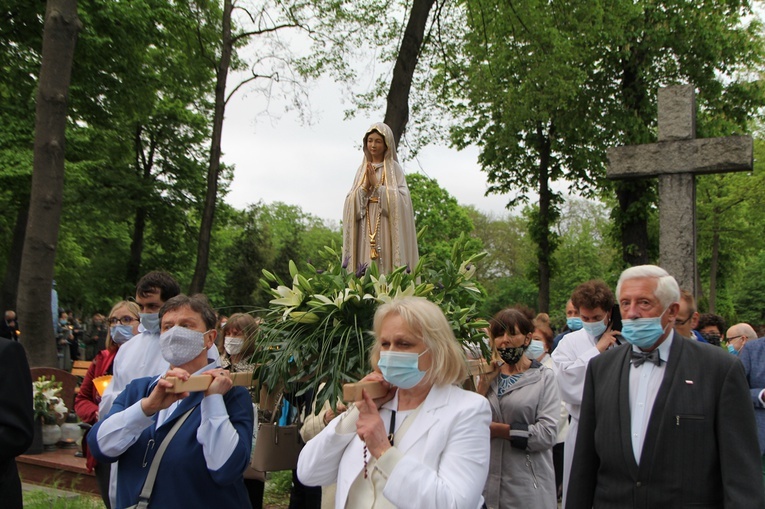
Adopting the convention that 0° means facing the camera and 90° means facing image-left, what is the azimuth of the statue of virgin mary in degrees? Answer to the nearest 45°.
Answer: approximately 45°

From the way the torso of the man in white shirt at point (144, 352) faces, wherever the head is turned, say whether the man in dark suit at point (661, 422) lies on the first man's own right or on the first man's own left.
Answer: on the first man's own left

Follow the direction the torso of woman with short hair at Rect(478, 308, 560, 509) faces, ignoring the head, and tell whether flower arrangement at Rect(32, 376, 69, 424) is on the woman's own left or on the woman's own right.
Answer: on the woman's own right

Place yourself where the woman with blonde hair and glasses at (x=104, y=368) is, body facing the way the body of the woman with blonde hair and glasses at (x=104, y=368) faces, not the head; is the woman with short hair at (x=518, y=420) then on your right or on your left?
on your left

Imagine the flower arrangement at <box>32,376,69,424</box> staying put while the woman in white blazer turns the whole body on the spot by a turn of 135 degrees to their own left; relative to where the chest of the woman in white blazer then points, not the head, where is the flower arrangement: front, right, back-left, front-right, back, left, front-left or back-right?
back-left

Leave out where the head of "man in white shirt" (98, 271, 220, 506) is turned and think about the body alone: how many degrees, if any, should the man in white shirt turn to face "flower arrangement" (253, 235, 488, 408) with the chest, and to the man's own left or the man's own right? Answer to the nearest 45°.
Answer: approximately 90° to the man's own left

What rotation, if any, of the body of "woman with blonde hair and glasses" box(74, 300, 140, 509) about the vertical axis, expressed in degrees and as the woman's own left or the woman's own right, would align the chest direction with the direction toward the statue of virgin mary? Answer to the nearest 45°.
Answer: approximately 90° to the woman's own left

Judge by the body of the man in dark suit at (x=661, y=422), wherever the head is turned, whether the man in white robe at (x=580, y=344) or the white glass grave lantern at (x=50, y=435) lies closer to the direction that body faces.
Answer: the white glass grave lantern
